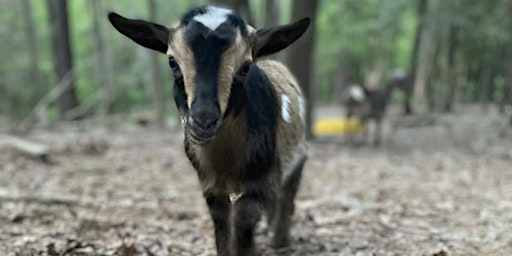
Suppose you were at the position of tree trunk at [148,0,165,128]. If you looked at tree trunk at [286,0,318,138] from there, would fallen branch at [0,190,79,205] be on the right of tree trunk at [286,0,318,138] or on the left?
right

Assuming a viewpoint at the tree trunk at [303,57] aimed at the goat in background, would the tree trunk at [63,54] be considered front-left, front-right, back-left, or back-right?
back-left
